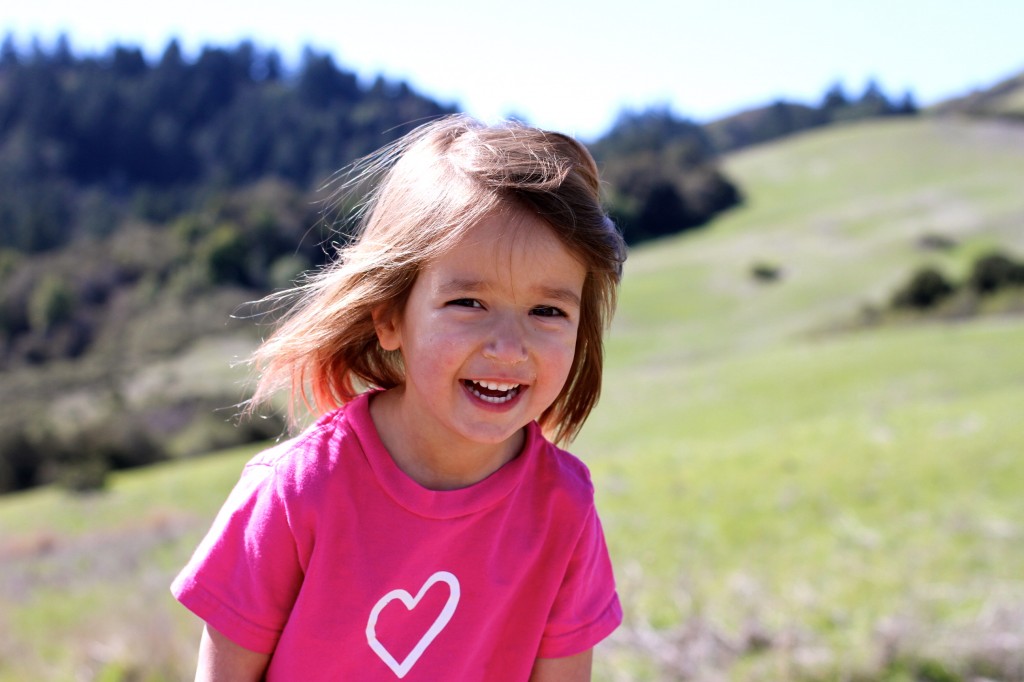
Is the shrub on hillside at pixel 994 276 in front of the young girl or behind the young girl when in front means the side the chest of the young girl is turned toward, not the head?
behind

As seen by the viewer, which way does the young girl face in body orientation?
toward the camera

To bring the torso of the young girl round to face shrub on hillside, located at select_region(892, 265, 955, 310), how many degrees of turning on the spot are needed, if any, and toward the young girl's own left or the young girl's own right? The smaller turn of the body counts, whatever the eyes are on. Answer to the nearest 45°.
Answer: approximately 135° to the young girl's own left
